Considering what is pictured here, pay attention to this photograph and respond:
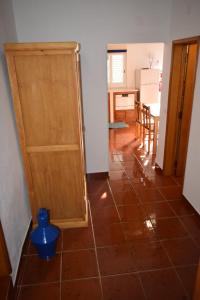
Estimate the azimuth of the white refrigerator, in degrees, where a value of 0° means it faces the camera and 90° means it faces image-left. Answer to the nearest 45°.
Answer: approximately 0°

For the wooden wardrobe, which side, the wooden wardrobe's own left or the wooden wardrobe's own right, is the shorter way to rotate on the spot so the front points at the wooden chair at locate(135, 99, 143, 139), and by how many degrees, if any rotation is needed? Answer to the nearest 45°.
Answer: approximately 45° to the wooden wardrobe's own left

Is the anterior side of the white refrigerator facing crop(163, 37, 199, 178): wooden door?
yes

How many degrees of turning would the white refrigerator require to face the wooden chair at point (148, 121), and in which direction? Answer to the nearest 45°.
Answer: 0° — it already faces it

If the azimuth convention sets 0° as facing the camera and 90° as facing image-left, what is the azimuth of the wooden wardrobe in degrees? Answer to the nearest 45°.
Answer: approximately 270°

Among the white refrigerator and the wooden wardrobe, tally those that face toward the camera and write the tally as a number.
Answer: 1

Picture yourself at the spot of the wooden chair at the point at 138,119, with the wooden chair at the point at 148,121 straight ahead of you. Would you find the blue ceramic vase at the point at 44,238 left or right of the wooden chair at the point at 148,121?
right

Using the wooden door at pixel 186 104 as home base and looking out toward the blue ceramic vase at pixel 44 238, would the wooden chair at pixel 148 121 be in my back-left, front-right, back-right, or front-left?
back-right

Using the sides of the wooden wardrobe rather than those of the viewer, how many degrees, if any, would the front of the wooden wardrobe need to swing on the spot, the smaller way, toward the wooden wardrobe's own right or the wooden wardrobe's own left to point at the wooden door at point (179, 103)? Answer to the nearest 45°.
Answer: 0° — it already faces it

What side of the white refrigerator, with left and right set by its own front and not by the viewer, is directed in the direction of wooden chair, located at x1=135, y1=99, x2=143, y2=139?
front

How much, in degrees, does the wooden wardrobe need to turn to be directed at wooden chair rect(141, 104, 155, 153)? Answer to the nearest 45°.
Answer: approximately 45° to its left

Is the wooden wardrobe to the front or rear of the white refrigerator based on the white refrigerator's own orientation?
to the front

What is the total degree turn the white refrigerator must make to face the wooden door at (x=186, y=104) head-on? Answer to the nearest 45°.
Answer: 0° — it already faces it
